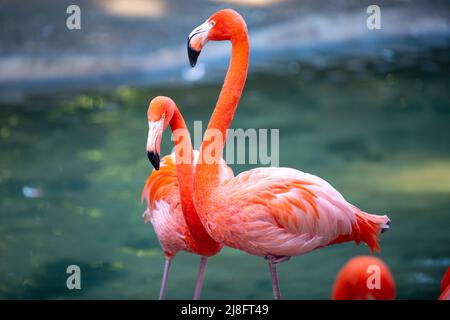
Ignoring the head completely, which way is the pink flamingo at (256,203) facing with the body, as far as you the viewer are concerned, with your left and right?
facing to the left of the viewer
